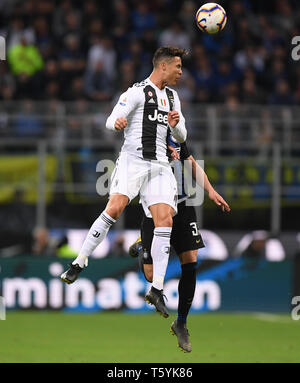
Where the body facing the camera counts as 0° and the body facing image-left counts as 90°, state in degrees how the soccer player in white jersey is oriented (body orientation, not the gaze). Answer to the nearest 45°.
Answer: approximately 315°

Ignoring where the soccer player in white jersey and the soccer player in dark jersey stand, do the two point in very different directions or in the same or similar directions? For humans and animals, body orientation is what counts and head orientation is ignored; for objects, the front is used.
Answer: same or similar directions

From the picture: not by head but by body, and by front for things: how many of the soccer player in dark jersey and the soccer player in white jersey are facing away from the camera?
0
